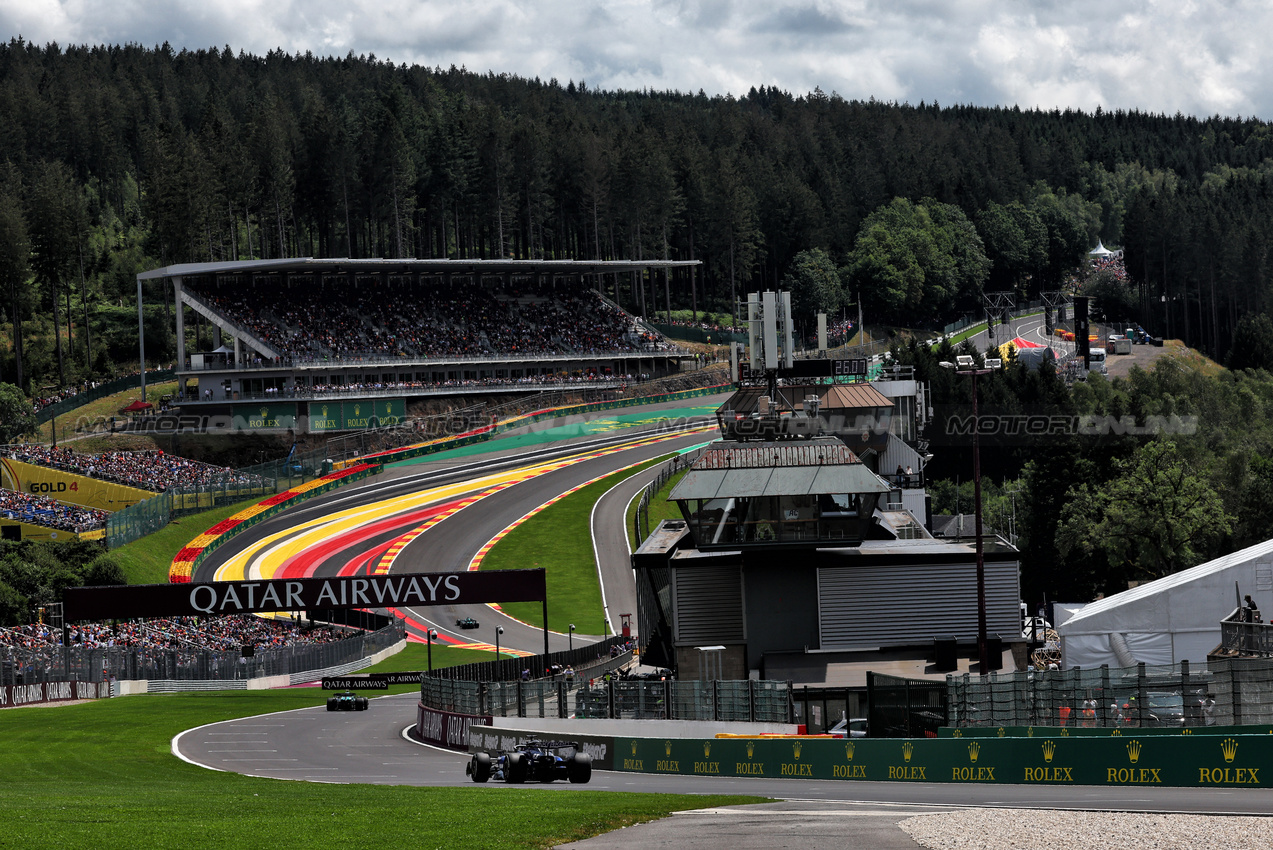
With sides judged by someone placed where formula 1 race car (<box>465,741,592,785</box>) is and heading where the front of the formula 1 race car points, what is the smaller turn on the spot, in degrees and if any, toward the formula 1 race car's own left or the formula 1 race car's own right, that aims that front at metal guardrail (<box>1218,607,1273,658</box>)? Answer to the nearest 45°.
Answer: approximately 45° to the formula 1 race car's own right

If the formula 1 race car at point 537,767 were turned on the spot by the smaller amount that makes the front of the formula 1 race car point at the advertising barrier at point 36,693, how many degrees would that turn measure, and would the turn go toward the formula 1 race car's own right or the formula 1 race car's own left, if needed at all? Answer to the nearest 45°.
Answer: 0° — it already faces it

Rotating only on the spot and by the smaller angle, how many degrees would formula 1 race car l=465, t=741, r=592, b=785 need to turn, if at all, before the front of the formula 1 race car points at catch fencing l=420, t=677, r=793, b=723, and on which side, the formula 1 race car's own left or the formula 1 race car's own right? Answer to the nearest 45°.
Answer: approximately 45° to the formula 1 race car's own right

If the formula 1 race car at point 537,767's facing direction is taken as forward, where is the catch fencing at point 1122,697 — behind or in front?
behind

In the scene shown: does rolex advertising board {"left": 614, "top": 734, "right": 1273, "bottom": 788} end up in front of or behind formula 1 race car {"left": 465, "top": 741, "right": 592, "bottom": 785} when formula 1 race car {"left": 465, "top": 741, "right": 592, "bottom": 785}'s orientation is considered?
behind

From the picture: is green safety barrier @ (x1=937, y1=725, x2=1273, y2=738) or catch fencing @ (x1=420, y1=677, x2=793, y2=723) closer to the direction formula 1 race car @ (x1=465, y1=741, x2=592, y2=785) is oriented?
the catch fencing

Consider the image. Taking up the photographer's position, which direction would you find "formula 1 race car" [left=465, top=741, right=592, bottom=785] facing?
facing away from the viewer and to the left of the viewer
